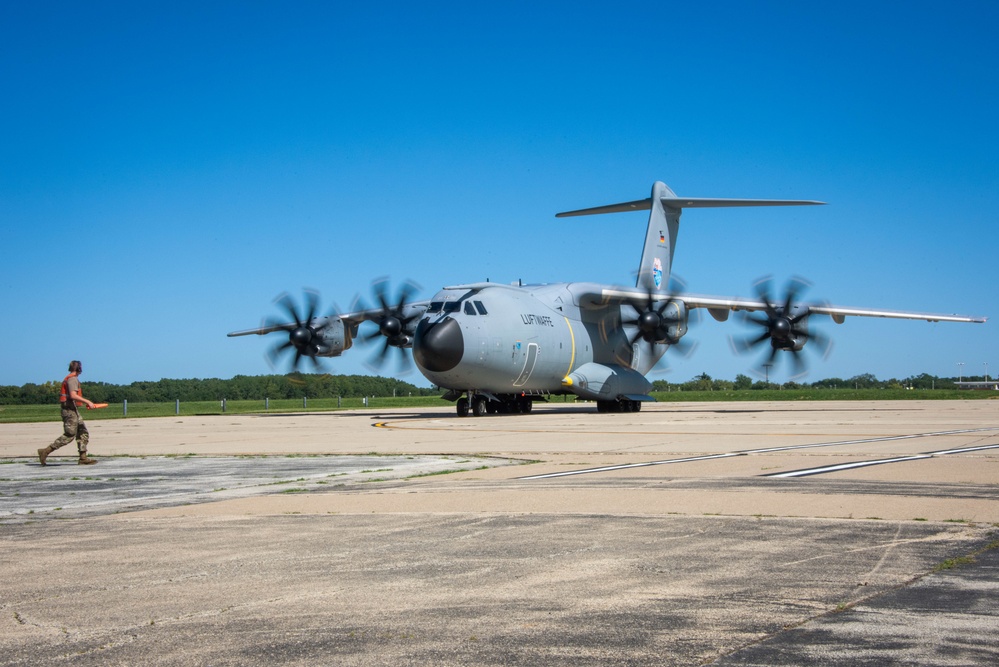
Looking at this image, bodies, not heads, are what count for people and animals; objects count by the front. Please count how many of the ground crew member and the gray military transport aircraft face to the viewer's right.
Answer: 1

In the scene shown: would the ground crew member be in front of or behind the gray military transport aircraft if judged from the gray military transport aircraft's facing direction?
in front

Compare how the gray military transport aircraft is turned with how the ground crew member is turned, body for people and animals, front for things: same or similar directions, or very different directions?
very different directions

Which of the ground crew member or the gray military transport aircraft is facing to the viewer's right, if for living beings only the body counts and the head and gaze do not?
the ground crew member

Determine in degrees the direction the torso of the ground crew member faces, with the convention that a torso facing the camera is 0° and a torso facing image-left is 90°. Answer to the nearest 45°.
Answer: approximately 270°

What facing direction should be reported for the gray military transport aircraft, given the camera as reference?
facing the viewer and to the left of the viewer

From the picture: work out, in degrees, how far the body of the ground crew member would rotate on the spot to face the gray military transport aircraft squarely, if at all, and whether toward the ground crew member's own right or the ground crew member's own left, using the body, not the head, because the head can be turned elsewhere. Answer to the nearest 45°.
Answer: approximately 45° to the ground crew member's own left
